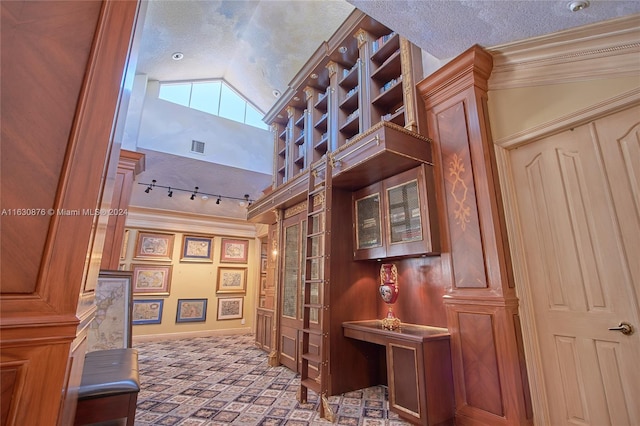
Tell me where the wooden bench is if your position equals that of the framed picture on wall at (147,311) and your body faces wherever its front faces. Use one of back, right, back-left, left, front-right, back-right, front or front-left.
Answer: front

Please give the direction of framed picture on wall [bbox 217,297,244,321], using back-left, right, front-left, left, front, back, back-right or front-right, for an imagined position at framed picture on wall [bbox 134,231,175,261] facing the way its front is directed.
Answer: left

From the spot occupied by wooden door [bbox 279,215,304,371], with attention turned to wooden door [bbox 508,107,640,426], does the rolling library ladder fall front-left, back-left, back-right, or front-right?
front-right

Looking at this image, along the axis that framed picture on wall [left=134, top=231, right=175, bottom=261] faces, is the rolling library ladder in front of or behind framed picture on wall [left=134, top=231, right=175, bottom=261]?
in front

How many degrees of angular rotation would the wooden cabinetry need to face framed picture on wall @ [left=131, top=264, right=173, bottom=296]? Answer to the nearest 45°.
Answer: approximately 90° to its right

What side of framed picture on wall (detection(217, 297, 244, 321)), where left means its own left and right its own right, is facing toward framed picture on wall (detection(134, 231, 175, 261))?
right

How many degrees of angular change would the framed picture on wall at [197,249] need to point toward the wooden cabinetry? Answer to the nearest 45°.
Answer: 0° — it already faces it

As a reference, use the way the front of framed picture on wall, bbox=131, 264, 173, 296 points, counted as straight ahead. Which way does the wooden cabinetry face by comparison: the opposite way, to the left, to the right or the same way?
to the right

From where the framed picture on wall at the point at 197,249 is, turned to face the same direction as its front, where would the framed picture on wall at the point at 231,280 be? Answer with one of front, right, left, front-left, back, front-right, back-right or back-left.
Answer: left

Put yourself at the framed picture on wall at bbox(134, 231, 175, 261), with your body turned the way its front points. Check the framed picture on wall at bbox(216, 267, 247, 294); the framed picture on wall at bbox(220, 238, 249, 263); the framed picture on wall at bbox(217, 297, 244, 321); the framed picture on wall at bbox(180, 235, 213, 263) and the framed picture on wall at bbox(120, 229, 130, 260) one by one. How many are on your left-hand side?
4

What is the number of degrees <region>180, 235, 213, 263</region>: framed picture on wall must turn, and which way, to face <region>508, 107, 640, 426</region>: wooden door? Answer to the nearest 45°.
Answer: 0° — it already faces it

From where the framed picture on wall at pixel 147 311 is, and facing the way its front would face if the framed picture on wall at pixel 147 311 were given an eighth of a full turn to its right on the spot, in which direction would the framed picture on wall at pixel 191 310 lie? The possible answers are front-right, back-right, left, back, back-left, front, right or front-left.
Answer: back-left

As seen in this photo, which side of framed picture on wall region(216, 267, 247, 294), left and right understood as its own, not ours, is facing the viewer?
front

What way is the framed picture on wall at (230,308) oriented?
toward the camera

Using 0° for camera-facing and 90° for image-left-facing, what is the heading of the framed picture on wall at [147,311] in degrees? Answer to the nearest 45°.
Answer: approximately 0°

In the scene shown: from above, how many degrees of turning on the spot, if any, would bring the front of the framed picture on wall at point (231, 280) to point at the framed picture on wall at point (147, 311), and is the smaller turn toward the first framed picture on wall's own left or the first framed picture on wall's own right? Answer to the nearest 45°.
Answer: approximately 90° to the first framed picture on wall's own right

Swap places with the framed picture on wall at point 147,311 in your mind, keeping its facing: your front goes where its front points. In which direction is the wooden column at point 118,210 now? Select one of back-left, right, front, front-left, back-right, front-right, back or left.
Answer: front

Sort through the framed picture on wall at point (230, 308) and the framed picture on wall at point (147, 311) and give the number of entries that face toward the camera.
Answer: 2
